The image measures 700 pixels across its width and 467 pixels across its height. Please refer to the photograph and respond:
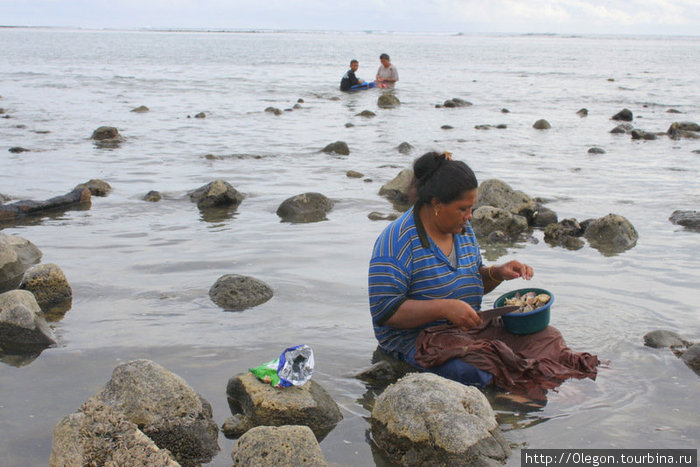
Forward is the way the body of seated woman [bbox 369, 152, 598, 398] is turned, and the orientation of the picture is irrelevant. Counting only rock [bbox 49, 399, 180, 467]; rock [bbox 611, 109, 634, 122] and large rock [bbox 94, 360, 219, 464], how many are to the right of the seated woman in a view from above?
2

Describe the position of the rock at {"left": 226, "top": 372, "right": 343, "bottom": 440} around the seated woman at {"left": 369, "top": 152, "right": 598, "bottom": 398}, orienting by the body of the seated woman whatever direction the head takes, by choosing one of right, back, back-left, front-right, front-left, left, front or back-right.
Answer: right

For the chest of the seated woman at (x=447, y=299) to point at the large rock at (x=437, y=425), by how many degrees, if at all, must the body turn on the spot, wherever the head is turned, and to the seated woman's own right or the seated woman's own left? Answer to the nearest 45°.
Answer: approximately 45° to the seated woman's own right

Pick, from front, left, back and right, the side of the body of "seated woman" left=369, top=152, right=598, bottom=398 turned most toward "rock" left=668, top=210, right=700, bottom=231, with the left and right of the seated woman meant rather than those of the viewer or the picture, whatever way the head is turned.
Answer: left

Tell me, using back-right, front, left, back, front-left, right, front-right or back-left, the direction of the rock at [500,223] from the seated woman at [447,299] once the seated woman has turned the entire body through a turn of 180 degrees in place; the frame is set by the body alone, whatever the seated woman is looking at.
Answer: front-right

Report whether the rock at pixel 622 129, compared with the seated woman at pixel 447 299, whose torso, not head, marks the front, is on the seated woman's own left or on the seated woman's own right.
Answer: on the seated woman's own left

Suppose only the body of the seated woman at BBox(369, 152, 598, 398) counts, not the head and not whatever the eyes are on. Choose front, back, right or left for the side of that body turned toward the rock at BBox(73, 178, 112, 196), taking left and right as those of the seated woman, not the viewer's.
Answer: back

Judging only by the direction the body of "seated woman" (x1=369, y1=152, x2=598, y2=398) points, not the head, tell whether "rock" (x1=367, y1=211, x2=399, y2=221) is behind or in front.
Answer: behind

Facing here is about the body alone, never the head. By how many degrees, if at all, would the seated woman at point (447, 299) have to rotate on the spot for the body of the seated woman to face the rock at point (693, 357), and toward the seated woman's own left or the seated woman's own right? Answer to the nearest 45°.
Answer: approximately 45° to the seated woman's own left

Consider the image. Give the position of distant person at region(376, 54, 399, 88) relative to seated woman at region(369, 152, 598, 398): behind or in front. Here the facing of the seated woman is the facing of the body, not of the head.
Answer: behind

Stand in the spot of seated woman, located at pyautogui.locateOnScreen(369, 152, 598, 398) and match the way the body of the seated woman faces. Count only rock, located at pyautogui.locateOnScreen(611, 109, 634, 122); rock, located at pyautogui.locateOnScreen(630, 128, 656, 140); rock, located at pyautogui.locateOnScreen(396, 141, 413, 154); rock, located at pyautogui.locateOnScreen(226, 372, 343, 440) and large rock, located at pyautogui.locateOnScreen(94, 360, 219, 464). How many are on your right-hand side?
2

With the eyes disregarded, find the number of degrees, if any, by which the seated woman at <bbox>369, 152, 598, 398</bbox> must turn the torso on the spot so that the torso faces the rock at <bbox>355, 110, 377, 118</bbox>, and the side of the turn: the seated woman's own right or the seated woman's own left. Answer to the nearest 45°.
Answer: approximately 135° to the seated woman's own left

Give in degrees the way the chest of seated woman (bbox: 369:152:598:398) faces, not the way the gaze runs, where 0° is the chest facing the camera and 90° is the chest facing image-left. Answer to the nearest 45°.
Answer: approximately 315°

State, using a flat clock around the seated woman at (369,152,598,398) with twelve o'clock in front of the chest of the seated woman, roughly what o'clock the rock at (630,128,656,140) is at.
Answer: The rock is roughly at 8 o'clock from the seated woman.

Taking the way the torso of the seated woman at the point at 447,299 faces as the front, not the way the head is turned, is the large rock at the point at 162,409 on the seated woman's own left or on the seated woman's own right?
on the seated woman's own right

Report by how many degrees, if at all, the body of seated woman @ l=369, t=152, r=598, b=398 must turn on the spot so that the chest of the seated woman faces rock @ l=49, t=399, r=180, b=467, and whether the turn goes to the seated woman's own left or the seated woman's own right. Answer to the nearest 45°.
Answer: approximately 90° to the seated woman's own right

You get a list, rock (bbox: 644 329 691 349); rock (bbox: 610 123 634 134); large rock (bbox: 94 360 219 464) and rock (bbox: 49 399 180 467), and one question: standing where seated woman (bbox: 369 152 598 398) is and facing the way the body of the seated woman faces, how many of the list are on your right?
2
